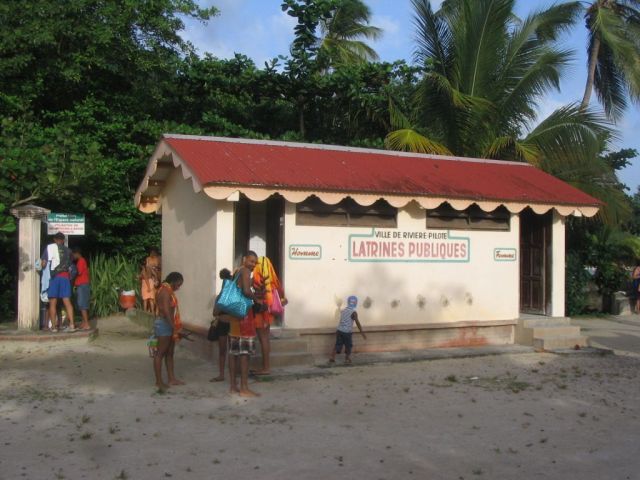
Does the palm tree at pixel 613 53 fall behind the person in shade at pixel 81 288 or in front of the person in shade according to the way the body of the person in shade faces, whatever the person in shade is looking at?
behind

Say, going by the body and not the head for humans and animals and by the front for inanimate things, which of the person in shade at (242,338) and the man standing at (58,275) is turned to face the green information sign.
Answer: the man standing

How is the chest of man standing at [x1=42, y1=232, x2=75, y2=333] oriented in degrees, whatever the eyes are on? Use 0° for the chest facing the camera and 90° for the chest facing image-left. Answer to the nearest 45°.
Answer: approximately 180°

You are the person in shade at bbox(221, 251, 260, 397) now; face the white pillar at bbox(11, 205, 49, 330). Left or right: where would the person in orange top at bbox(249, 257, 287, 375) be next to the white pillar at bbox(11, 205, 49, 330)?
right

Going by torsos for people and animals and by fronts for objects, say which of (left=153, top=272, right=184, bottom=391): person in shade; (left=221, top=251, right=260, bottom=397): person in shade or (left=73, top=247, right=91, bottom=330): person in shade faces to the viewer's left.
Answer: (left=73, top=247, right=91, bottom=330): person in shade

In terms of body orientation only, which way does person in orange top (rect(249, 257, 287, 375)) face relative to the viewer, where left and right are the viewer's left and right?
facing to the left of the viewer

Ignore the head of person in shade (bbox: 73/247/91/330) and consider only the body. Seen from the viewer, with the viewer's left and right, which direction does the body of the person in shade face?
facing to the left of the viewer

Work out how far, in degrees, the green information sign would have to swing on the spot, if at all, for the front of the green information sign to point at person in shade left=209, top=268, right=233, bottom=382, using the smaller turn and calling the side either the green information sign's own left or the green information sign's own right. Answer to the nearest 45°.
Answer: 0° — it already faces them
